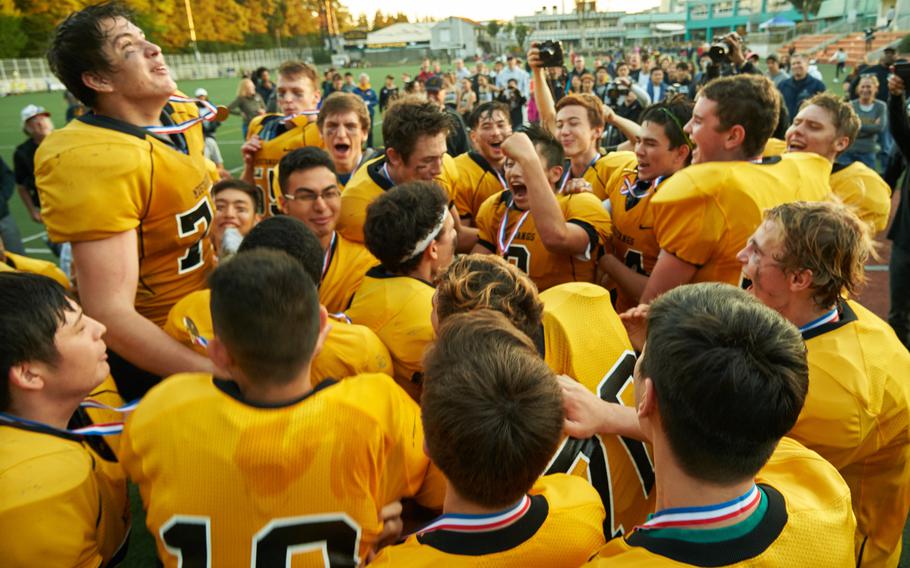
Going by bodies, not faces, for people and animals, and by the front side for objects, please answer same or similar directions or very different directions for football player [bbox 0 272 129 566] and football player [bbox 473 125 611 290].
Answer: very different directions

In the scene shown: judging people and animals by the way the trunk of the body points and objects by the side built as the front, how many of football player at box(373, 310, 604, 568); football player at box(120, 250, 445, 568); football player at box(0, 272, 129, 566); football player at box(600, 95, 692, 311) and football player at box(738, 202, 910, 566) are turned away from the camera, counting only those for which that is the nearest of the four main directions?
2

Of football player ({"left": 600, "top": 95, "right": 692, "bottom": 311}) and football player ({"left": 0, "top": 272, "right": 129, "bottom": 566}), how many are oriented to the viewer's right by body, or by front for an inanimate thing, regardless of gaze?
1

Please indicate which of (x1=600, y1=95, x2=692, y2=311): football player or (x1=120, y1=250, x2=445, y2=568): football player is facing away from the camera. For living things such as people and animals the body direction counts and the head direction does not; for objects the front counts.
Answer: (x1=120, y1=250, x2=445, y2=568): football player

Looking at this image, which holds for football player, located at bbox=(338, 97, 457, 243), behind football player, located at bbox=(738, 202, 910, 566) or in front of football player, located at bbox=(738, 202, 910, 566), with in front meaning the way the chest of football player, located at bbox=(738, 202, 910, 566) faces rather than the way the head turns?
in front

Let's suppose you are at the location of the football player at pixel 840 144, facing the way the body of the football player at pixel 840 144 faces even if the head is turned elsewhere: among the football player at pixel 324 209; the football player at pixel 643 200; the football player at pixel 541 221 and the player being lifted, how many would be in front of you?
4

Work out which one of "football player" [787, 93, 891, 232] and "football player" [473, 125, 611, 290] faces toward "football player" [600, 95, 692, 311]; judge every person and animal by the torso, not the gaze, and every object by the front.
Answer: "football player" [787, 93, 891, 232]

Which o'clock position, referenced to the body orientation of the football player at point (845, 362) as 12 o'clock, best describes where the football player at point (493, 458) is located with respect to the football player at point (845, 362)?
the football player at point (493, 458) is roughly at 10 o'clock from the football player at point (845, 362).

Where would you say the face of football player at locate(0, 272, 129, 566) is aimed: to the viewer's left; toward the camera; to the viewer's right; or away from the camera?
to the viewer's right

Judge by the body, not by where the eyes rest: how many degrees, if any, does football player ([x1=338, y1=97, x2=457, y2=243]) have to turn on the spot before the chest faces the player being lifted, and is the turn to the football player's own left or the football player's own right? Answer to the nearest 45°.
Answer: approximately 90° to the football player's own right

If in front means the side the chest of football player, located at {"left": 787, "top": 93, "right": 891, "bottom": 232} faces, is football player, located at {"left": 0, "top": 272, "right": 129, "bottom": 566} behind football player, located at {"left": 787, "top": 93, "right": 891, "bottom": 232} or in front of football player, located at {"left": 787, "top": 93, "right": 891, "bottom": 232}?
in front

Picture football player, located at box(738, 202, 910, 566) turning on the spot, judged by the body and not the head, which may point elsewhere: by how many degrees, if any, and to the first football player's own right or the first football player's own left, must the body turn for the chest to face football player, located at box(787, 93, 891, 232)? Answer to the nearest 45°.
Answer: approximately 90° to the first football player's own right

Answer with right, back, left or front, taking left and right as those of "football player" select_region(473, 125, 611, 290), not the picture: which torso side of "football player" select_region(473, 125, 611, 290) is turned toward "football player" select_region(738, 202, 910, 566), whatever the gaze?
left

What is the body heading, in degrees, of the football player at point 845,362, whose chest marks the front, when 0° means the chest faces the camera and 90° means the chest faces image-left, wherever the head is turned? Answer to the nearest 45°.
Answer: approximately 90°
